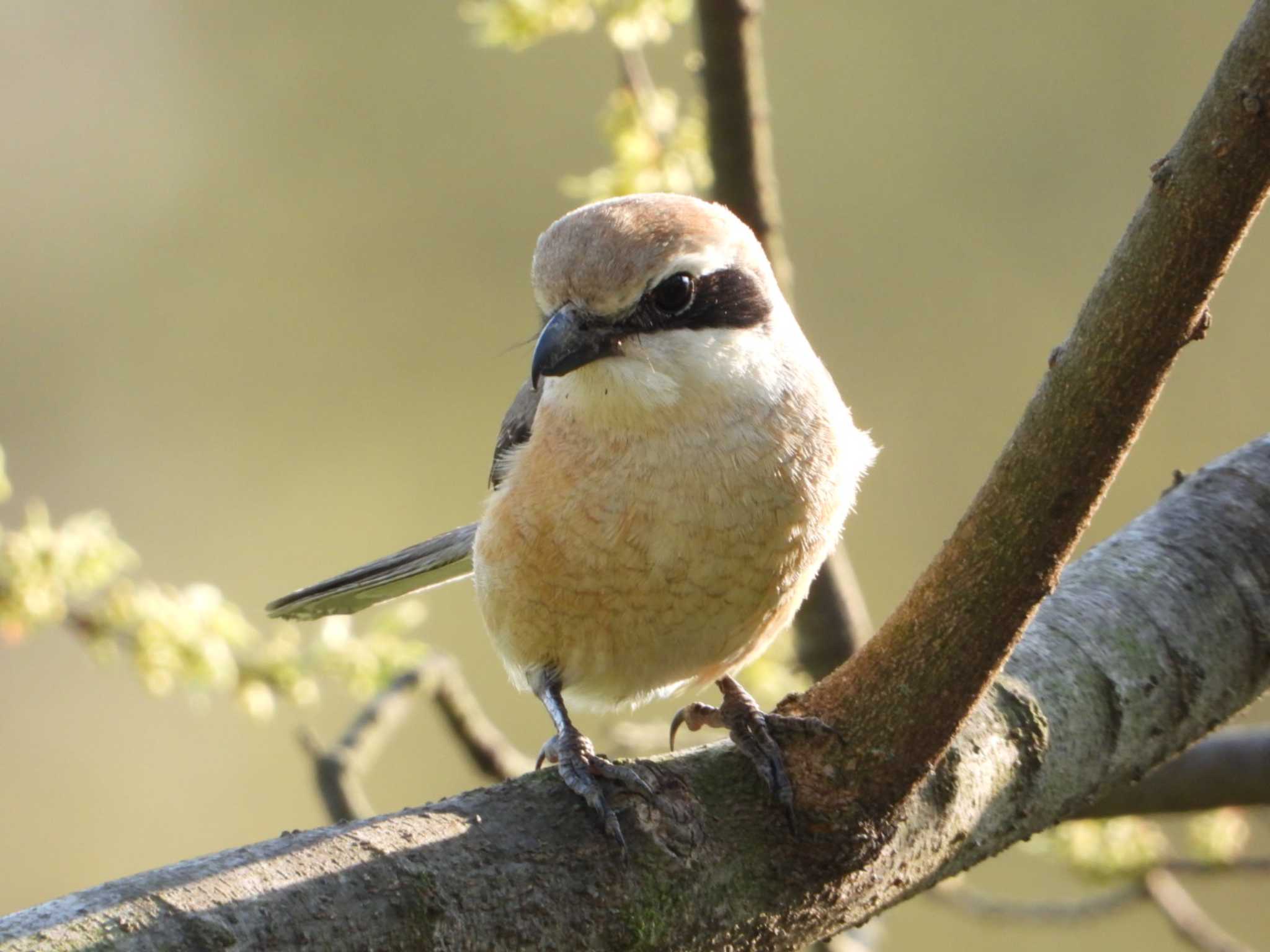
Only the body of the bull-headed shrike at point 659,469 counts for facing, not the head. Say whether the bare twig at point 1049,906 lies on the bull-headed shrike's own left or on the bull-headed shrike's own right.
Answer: on the bull-headed shrike's own left

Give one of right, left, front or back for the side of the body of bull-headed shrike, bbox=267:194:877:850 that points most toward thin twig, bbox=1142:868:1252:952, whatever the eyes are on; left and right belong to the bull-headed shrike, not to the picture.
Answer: left

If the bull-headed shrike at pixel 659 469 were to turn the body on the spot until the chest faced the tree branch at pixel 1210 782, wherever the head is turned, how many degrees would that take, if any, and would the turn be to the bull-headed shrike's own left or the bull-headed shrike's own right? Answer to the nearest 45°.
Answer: approximately 90° to the bull-headed shrike's own left

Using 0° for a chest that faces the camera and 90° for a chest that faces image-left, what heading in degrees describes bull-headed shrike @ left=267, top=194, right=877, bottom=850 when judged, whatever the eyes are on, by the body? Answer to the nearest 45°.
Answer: approximately 315°
